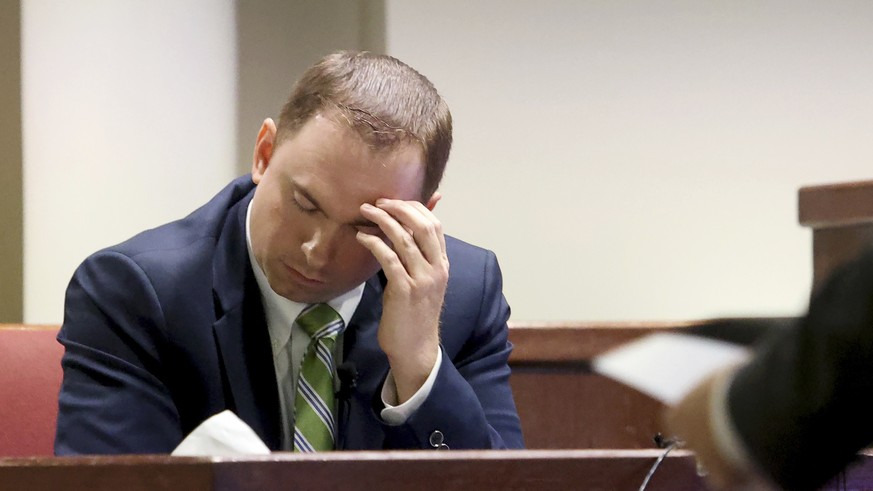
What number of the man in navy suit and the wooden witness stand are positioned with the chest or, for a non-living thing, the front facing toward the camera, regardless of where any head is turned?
2

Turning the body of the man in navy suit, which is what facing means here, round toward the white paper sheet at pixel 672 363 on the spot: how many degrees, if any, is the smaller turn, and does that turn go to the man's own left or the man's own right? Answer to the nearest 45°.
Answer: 0° — they already face it

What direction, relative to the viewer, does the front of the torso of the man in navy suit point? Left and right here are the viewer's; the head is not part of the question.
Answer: facing the viewer

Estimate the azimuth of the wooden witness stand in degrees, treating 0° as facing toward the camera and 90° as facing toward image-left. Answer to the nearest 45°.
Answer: approximately 0°
